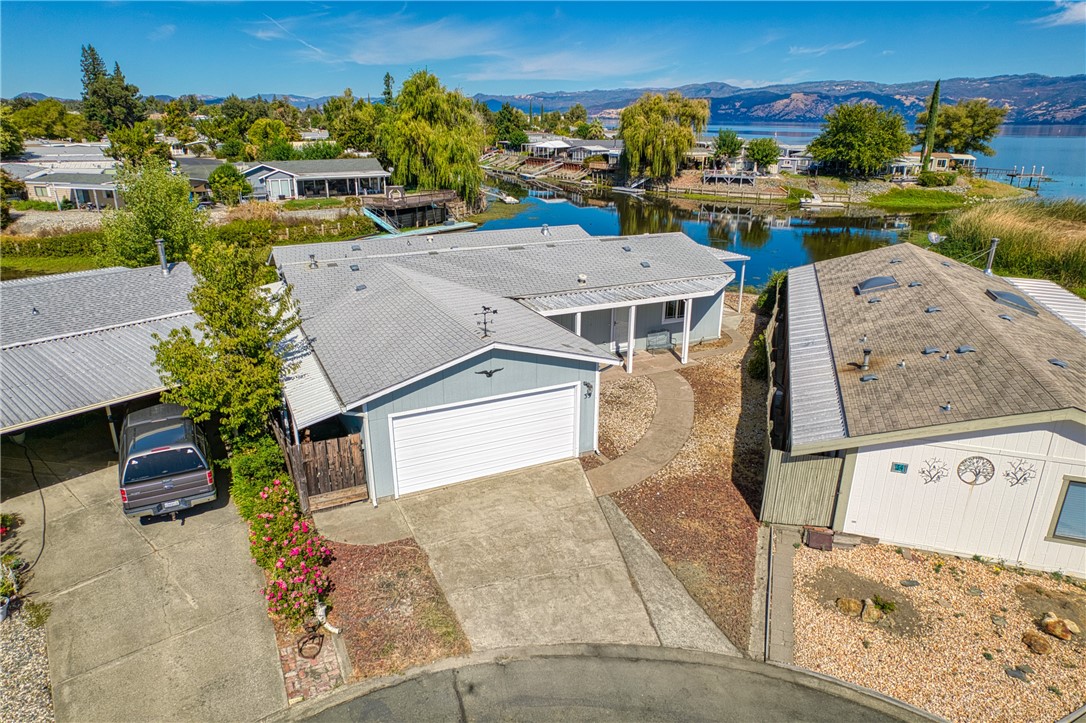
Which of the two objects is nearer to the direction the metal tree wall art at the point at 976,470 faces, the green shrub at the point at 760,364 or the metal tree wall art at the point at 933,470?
the metal tree wall art

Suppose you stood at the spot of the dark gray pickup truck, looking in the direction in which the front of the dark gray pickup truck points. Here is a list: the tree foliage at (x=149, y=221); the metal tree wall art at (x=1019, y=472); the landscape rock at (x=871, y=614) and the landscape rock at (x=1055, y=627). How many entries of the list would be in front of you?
1

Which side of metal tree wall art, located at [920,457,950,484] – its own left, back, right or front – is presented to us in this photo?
front

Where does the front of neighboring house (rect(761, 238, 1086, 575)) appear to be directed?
toward the camera

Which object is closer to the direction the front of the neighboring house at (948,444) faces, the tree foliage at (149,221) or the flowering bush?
the flowering bush

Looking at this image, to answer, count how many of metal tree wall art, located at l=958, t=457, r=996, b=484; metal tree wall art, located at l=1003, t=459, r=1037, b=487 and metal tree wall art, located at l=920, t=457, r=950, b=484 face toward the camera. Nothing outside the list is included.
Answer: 3

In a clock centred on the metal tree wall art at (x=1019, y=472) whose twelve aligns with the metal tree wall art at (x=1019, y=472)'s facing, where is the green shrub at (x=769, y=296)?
The green shrub is roughly at 5 o'clock from the metal tree wall art.

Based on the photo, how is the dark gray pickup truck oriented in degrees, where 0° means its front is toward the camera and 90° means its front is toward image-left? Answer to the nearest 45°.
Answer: approximately 180°

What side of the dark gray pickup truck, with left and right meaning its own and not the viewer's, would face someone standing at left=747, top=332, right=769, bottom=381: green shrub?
right

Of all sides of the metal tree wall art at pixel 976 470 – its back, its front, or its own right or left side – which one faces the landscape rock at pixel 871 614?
front

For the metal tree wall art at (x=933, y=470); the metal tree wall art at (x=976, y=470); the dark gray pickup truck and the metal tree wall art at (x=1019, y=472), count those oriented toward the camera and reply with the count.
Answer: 3

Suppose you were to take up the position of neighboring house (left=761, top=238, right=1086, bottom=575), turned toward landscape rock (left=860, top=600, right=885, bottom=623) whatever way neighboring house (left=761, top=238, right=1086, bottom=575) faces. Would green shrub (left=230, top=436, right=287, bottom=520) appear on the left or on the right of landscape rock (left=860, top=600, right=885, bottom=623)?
right
